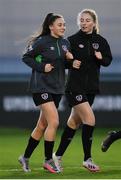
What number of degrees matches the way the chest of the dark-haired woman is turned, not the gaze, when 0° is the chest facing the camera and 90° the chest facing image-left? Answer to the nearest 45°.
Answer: approximately 315°

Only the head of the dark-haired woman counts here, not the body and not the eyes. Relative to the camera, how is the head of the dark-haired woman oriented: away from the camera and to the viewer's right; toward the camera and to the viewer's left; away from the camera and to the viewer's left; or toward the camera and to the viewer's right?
toward the camera and to the viewer's right

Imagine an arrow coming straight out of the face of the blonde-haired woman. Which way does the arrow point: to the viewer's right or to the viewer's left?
to the viewer's left
